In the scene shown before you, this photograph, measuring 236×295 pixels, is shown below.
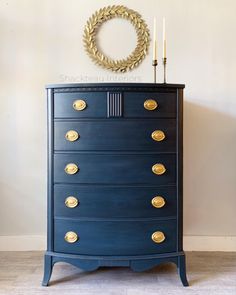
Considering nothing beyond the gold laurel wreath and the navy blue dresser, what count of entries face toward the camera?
2

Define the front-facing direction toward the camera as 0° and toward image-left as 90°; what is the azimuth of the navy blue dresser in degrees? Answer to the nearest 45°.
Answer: approximately 0°
